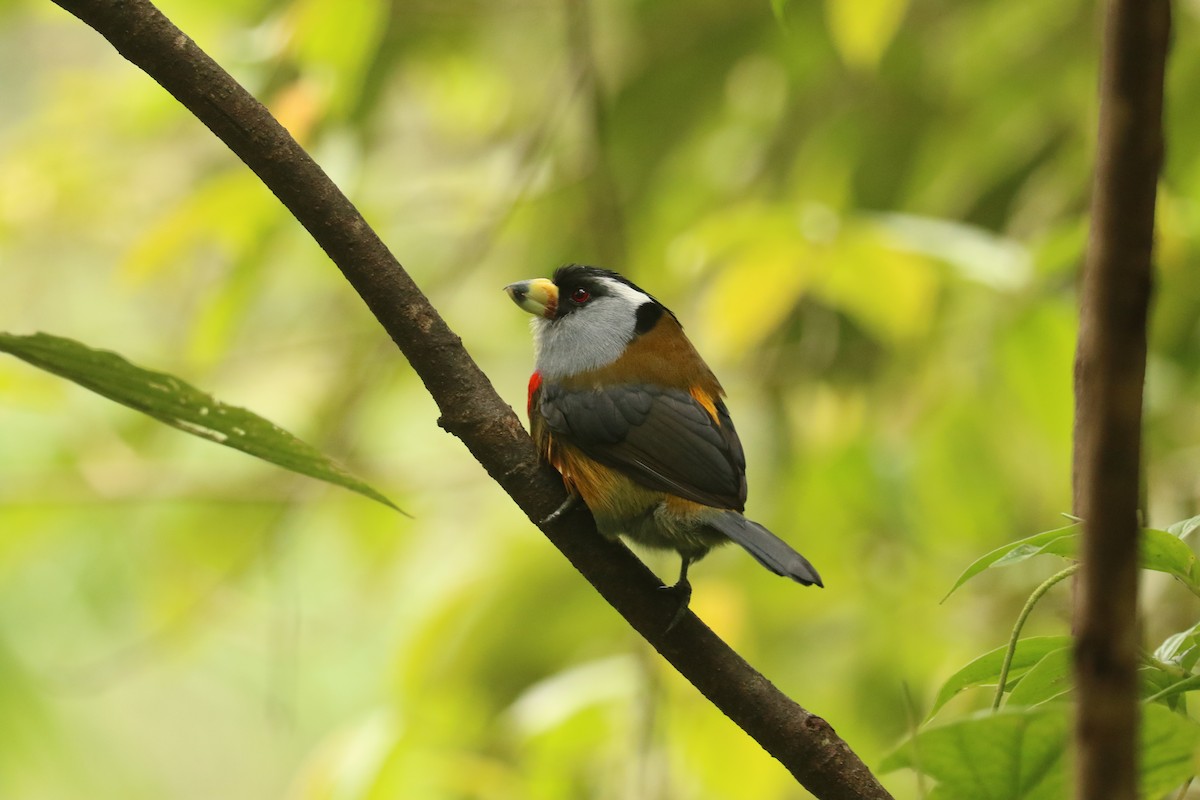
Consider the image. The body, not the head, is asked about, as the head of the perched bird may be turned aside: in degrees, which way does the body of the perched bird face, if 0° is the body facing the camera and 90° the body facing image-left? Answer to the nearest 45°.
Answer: approximately 90°
